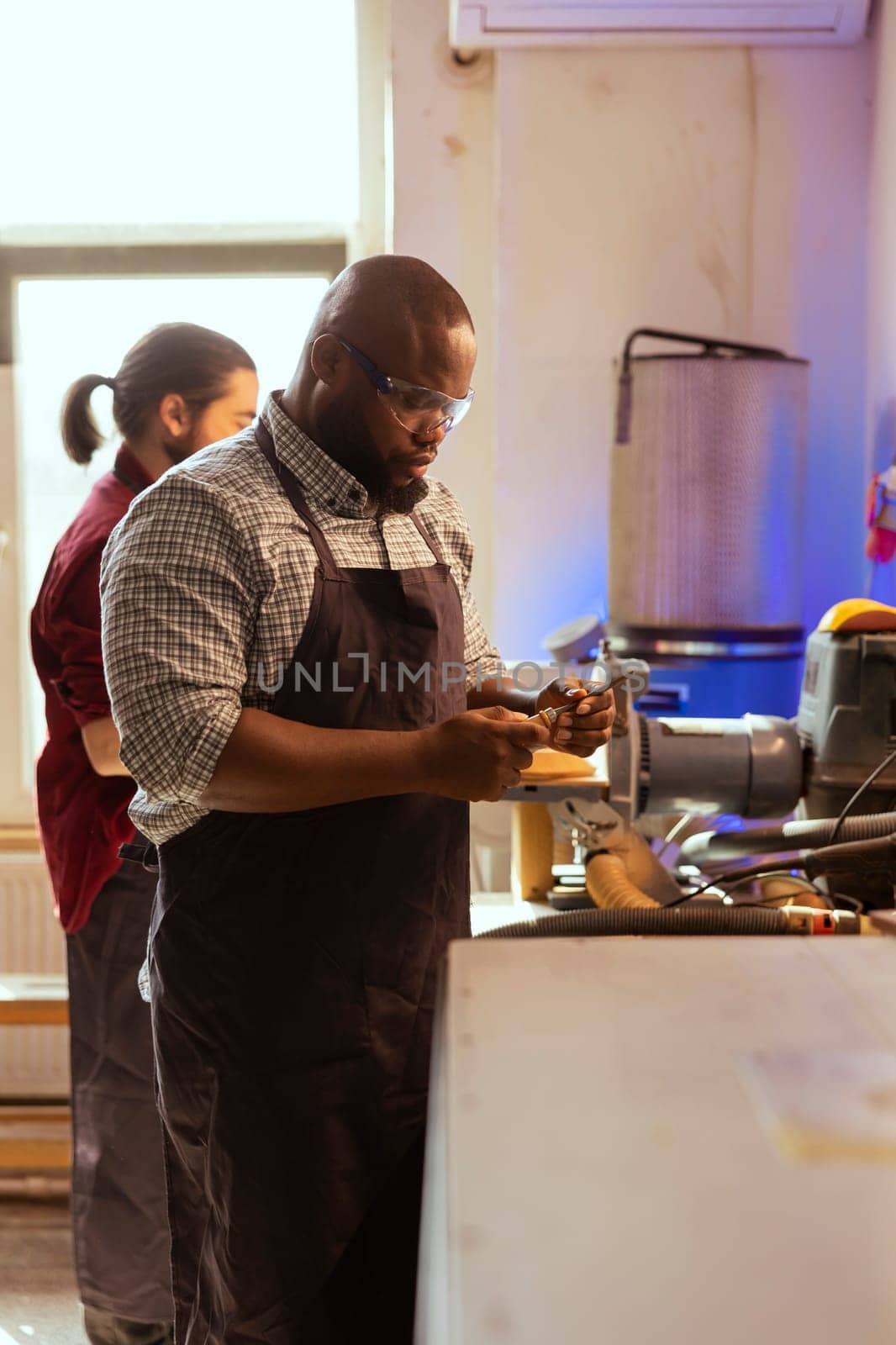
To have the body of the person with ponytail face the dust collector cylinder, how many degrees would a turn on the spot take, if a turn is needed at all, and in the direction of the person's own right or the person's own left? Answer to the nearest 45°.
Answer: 0° — they already face it

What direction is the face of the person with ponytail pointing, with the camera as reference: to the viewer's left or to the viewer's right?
to the viewer's right

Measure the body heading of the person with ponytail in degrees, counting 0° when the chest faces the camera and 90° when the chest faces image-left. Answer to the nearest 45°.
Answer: approximately 270°

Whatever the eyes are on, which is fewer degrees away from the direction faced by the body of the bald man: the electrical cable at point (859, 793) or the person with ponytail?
the electrical cable

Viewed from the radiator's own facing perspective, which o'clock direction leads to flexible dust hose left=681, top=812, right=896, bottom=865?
The flexible dust hose is roughly at 11 o'clock from the radiator.
